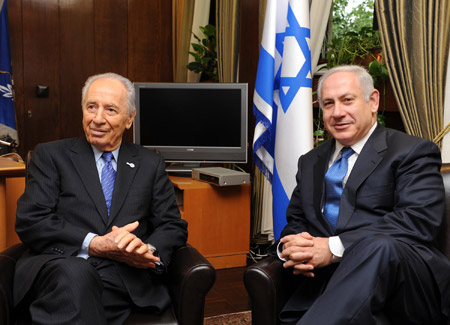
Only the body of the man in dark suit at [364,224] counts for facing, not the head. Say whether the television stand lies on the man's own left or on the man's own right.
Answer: on the man's own right

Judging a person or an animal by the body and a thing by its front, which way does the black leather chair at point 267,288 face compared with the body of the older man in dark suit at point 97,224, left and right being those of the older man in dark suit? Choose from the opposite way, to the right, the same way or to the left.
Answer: to the right

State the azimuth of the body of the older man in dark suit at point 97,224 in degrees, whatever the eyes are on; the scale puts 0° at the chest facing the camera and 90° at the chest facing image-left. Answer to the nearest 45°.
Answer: approximately 0°

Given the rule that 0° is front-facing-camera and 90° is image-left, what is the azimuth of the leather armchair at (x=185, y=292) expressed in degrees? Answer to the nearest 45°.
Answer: approximately 0°

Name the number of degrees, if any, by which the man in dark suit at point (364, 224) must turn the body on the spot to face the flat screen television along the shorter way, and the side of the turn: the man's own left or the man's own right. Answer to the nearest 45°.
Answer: approximately 90° to the man's own right

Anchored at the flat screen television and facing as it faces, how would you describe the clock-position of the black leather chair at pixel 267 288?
The black leather chair is roughly at 12 o'clock from the flat screen television.

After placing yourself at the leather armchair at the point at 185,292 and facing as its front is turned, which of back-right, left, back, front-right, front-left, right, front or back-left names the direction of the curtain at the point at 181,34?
back

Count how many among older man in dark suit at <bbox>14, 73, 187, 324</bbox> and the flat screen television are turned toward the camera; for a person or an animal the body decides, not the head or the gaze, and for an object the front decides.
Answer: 2

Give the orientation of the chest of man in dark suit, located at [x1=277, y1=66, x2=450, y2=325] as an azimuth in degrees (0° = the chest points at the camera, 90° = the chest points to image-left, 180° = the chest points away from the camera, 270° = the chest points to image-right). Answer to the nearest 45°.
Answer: approximately 45°

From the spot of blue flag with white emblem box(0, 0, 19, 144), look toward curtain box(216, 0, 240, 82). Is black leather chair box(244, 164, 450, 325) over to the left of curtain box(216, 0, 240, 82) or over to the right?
right

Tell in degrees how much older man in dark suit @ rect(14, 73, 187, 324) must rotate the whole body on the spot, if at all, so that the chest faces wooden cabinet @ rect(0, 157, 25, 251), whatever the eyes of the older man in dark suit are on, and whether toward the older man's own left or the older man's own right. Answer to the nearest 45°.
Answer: approximately 135° to the older man's own right

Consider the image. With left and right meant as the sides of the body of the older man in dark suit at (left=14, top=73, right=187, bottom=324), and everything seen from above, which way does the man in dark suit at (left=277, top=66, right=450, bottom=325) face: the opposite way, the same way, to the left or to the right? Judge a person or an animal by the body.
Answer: to the right
